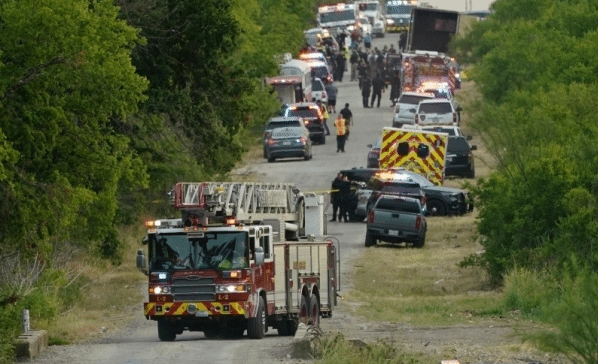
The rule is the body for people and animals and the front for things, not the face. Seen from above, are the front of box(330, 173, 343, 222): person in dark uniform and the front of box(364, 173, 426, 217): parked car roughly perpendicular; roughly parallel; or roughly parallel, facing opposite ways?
roughly perpendicular

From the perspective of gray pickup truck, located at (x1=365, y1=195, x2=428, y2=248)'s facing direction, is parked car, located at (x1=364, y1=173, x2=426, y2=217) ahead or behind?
ahead

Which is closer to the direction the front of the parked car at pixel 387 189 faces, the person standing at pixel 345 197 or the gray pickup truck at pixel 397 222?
the person standing

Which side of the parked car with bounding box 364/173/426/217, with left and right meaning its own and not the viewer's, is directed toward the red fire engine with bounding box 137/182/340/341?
back

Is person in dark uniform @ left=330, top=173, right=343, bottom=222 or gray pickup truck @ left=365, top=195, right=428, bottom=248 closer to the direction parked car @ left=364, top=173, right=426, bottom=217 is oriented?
the person in dark uniform

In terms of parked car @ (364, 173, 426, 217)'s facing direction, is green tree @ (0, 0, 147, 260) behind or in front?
behind

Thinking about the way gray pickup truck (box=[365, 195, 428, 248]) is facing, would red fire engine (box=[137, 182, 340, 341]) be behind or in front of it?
behind

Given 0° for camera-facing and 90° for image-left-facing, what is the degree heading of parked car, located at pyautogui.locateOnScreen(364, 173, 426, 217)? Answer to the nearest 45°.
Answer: approximately 180°

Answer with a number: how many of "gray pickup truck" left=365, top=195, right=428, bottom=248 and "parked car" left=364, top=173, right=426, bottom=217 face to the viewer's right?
0

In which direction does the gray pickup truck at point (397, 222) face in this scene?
away from the camera
